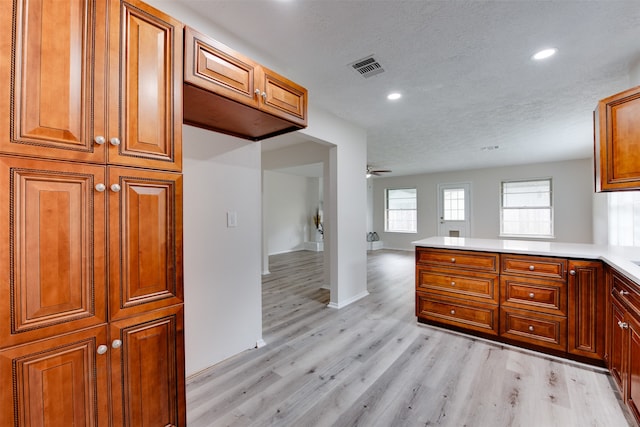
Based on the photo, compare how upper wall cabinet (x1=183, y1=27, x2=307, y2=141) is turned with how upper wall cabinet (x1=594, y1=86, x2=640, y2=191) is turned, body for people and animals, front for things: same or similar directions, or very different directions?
very different directions

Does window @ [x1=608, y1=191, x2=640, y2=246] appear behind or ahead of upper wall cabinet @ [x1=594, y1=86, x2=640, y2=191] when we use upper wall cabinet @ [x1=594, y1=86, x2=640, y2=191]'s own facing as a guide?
behind

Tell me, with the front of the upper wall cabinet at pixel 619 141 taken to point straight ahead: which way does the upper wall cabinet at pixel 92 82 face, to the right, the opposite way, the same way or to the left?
the opposite way

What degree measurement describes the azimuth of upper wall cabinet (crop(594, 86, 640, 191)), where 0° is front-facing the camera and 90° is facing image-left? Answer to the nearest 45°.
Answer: approximately 45°

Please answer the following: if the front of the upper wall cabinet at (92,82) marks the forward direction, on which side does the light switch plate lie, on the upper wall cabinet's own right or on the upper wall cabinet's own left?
on the upper wall cabinet's own left

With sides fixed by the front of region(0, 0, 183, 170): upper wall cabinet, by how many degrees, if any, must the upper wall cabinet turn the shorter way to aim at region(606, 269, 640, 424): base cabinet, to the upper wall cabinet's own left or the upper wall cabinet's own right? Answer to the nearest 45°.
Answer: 0° — it already faces it

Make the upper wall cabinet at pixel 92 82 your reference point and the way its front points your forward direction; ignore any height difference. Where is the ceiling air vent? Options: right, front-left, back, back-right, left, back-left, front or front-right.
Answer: front-left
